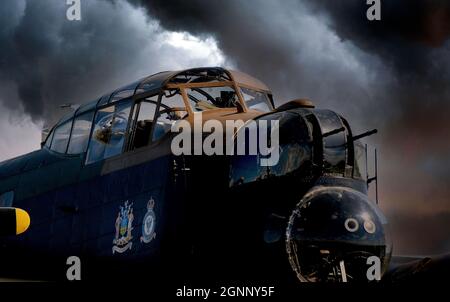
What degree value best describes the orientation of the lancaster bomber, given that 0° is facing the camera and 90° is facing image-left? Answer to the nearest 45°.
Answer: approximately 315°
